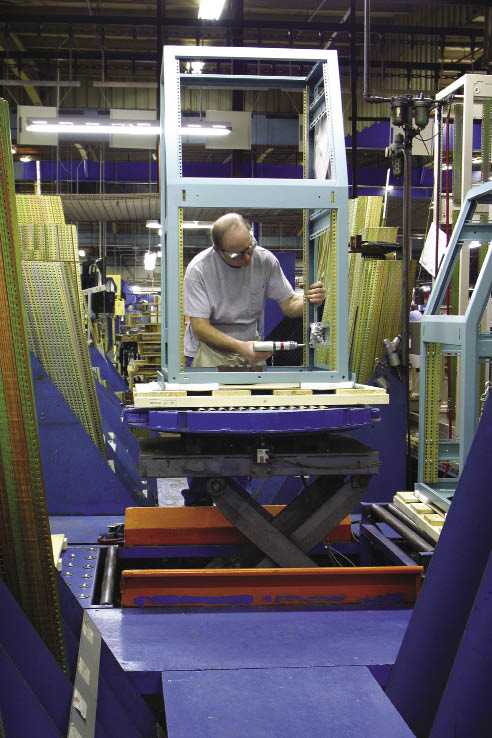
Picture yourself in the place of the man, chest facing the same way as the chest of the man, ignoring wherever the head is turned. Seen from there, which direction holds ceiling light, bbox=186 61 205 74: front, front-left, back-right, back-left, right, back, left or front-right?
back-left

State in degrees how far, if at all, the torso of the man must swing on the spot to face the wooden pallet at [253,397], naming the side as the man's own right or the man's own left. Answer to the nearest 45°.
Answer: approximately 45° to the man's own right

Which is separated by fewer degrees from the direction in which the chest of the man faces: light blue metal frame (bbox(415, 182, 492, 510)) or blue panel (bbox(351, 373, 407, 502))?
the light blue metal frame

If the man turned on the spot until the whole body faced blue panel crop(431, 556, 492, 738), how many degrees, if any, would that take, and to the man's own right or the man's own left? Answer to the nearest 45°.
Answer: approximately 45° to the man's own right

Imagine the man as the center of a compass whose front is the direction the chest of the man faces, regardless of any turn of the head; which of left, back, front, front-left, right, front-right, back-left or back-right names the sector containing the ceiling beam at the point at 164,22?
back-left

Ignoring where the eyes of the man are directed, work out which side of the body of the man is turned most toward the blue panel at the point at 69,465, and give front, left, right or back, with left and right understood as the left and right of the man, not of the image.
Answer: right

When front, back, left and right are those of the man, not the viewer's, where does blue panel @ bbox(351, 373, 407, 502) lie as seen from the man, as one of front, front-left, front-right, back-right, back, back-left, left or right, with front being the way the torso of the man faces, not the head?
left

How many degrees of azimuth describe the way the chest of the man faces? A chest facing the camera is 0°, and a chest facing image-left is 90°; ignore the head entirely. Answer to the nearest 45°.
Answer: approximately 315°

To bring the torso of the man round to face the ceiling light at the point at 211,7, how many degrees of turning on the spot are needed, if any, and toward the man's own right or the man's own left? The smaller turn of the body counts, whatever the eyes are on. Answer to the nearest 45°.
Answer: approximately 135° to the man's own left

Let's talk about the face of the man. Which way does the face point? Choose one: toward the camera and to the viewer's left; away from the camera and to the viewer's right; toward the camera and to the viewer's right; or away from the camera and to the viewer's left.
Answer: toward the camera and to the viewer's right

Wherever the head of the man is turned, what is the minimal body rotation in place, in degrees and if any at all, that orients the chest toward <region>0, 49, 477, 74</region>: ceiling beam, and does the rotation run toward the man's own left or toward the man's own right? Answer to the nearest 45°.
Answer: approximately 135° to the man's own left
